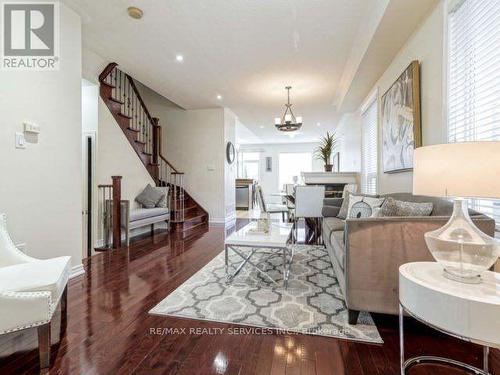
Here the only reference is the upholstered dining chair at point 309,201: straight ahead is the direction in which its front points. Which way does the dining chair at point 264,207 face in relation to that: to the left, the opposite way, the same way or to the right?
to the right

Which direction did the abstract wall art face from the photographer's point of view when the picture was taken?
facing the viewer and to the left of the viewer

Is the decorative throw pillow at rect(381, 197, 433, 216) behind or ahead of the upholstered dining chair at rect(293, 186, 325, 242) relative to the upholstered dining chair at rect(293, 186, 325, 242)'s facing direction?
behind

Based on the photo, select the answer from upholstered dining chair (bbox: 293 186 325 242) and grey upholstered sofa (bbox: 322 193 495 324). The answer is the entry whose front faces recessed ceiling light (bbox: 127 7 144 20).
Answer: the grey upholstered sofa

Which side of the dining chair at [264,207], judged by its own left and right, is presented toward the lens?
right

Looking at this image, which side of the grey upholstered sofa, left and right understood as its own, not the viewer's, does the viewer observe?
left

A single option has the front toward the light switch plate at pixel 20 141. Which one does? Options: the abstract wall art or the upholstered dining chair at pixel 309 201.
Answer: the abstract wall art

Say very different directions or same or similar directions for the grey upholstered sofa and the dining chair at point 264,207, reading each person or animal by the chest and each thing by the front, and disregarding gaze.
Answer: very different directions

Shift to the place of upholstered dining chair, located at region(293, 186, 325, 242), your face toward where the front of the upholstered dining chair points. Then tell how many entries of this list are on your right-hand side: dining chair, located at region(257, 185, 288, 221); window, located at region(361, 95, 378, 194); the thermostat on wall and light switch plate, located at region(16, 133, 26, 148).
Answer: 1

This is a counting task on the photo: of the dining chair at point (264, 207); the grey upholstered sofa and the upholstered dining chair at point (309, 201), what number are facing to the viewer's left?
1

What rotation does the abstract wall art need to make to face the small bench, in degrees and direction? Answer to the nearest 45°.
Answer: approximately 45° to its right

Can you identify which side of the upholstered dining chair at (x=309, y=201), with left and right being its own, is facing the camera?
back

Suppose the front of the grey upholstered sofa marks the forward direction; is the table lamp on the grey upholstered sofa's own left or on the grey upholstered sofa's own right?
on the grey upholstered sofa's own left

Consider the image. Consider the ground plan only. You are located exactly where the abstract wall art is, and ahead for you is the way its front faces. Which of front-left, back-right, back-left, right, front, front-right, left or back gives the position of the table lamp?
front-left
